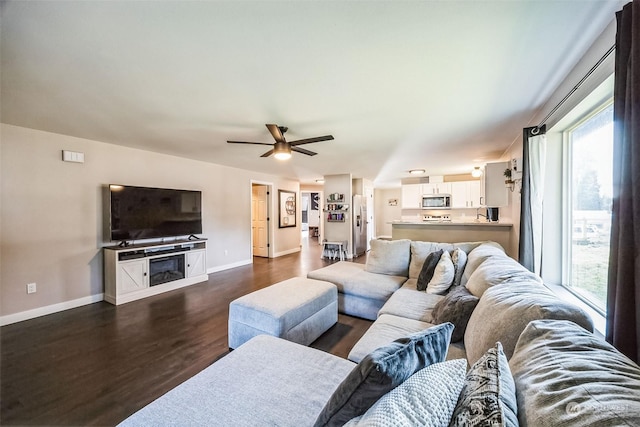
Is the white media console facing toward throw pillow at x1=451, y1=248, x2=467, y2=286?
yes

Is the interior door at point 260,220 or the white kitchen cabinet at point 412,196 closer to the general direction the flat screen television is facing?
the white kitchen cabinet

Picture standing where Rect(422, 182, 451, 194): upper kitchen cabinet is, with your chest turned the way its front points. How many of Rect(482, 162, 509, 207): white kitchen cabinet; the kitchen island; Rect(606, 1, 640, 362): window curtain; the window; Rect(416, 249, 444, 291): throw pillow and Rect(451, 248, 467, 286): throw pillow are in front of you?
6

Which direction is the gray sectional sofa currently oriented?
to the viewer's left

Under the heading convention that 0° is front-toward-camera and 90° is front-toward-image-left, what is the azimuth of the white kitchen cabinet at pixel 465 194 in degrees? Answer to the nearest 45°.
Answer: approximately 0°

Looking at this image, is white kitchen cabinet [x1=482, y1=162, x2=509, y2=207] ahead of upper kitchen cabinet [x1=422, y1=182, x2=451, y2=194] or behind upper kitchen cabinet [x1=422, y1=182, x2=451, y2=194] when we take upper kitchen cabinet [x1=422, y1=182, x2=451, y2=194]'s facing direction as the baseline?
ahead

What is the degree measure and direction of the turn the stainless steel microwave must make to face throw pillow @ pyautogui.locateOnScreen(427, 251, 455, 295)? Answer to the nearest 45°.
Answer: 0° — it already faces it

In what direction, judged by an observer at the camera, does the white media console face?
facing the viewer and to the right of the viewer

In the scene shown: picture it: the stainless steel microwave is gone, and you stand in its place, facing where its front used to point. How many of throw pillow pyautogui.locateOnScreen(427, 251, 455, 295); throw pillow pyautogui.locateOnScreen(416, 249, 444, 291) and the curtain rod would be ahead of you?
3

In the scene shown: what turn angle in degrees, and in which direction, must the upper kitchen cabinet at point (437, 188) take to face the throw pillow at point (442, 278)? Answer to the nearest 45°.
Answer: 0° — it already faces it
